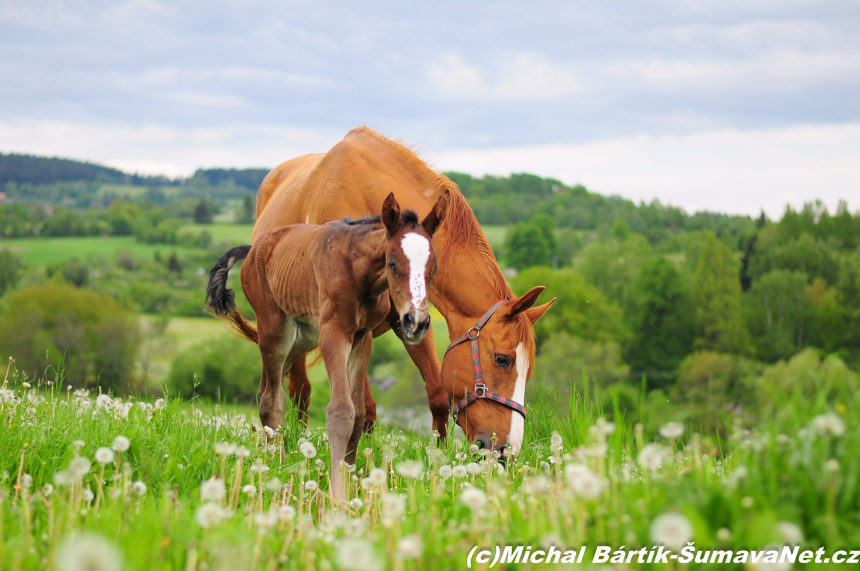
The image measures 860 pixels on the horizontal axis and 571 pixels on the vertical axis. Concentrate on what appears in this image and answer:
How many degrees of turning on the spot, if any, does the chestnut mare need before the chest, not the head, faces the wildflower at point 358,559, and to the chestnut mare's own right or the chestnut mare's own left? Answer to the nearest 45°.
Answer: approximately 45° to the chestnut mare's own right

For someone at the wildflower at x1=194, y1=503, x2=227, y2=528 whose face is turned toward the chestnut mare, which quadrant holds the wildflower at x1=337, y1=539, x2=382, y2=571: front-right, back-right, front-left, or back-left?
back-right

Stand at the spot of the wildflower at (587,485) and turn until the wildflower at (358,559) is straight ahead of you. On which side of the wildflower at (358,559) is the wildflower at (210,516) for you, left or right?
right

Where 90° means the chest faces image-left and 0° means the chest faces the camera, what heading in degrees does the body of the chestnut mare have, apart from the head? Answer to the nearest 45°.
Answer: approximately 315°

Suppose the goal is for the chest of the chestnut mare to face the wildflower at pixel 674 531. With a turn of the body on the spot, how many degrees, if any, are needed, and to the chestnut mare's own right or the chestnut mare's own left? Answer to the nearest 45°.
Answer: approximately 45° to the chestnut mare's own right
